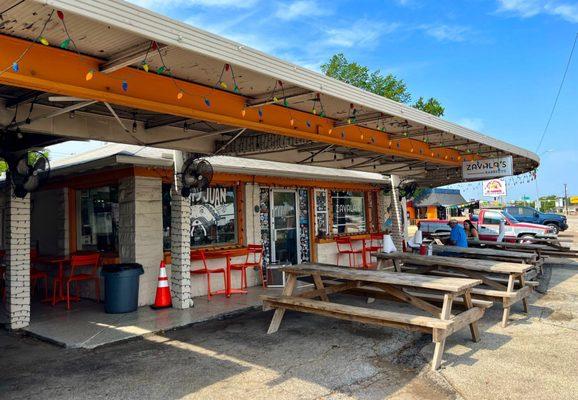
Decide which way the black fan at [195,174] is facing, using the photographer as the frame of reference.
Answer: facing the viewer and to the right of the viewer

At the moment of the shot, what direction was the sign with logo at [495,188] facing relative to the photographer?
facing the viewer

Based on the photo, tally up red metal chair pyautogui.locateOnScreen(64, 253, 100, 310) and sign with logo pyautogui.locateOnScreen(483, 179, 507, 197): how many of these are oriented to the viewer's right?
0

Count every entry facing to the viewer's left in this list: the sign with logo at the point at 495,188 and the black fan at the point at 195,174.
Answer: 0

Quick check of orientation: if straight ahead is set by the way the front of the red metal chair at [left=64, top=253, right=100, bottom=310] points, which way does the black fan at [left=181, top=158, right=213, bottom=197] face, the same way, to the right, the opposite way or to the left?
to the left

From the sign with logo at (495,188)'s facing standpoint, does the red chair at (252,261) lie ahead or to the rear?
ahead

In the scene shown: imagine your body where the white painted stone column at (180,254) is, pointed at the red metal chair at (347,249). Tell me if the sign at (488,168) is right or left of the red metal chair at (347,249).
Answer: right

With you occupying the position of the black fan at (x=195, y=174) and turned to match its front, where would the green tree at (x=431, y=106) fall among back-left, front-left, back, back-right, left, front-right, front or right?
left
